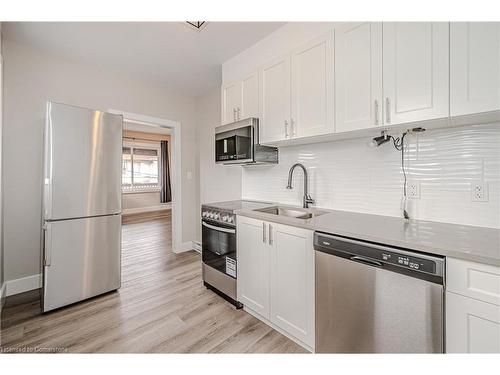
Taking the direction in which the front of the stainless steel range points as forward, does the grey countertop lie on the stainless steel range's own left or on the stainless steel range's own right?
on the stainless steel range's own left

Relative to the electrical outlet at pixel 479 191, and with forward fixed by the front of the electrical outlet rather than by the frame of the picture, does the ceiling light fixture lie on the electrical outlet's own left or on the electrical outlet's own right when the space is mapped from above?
on the electrical outlet's own right

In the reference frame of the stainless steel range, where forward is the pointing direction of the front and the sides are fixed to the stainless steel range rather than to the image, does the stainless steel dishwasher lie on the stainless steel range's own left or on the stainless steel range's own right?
on the stainless steel range's own left

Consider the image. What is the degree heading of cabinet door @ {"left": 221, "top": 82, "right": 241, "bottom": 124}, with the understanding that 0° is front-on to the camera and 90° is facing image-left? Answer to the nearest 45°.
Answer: approximately 45°

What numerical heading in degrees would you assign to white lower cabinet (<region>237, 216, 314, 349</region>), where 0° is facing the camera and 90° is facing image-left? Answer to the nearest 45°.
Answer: approximately 45°

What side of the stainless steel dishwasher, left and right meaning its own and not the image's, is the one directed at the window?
right

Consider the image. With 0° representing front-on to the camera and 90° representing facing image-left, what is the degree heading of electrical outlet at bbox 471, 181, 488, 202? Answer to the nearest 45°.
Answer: approximately 0°
